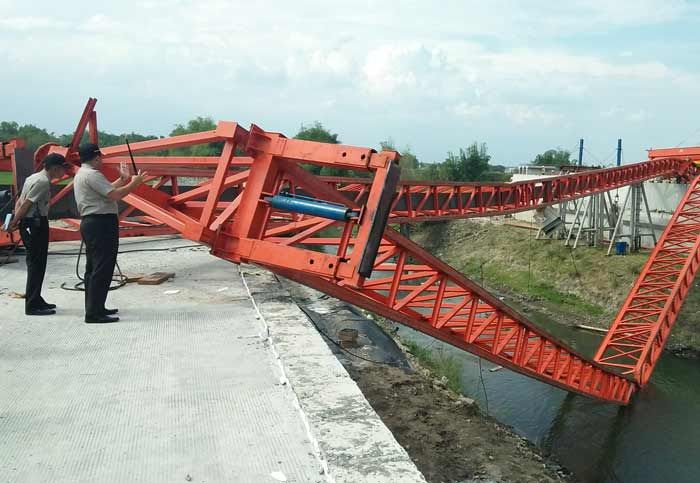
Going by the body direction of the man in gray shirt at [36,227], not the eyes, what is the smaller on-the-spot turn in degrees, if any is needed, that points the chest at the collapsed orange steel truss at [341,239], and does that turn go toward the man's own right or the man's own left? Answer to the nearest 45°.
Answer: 0° — they already face it

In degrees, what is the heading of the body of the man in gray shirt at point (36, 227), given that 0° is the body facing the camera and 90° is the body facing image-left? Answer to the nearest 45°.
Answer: approximately 270°

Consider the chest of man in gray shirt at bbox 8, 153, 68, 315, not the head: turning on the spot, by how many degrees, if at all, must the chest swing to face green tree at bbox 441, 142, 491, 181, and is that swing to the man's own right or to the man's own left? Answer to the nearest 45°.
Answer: approximately 45° to the man's own left

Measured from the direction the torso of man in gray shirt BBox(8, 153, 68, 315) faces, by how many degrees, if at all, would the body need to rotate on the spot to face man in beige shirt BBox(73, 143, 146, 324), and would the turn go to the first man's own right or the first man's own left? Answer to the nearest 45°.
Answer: approximately 45° to the first man's own right

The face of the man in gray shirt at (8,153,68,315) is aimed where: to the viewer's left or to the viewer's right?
to the viewer's right

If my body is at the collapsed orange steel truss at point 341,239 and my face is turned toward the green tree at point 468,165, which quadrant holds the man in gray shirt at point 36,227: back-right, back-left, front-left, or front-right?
back-left

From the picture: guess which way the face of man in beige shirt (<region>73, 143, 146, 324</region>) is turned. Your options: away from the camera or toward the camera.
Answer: away from the camera
